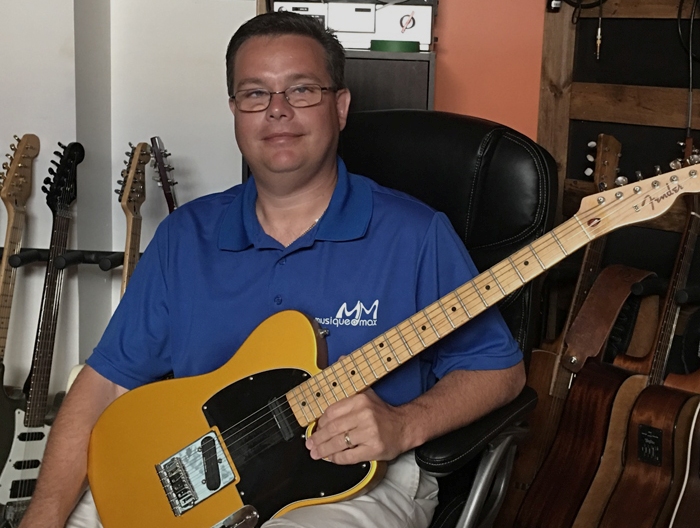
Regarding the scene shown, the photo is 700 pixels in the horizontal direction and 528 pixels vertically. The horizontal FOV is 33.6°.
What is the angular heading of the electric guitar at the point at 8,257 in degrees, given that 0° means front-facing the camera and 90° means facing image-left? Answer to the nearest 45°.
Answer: approximately 315°

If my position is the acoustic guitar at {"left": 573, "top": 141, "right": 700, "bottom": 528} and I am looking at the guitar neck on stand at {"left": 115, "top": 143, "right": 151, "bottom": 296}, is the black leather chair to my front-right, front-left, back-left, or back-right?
front-left

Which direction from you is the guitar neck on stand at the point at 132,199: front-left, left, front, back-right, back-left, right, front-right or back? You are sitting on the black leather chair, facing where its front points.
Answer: right

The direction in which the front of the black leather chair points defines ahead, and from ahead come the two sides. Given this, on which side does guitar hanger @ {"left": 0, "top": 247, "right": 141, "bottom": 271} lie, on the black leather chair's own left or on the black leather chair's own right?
on the black leather chair's own right

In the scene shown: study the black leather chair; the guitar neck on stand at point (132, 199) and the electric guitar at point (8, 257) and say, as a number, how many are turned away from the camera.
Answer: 0

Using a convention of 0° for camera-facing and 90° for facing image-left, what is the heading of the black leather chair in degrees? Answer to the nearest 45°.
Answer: approximately 45°

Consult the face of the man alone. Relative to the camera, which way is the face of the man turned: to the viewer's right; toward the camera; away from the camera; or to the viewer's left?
toward the camera

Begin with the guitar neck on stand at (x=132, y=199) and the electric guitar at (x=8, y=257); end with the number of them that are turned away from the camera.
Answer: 0

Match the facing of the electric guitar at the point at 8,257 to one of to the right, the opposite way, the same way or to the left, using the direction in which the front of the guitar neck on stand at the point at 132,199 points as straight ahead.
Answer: the same way

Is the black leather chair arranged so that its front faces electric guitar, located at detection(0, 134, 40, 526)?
no

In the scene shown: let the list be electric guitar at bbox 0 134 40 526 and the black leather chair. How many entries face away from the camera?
0

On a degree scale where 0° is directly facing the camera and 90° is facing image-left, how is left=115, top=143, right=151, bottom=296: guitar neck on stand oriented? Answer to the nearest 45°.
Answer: approximately 315°
